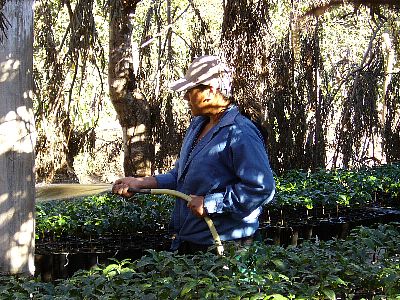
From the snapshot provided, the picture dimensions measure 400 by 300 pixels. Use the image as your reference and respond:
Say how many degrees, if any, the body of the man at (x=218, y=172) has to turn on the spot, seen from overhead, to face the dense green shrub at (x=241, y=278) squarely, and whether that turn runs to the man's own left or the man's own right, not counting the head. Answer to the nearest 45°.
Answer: approximately 45° to the man's own left

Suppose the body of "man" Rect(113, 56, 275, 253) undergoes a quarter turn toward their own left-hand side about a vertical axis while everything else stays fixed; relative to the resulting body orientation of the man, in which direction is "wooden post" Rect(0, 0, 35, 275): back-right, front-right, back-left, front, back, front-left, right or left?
back-right

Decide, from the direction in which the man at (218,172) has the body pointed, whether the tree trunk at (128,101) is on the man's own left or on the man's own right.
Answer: on the man's own right

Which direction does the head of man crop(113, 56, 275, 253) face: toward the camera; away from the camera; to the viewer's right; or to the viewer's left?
to the viewer's left

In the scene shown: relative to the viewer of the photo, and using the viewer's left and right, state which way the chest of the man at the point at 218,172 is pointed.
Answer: facing the viewer and to the left of the viewer
